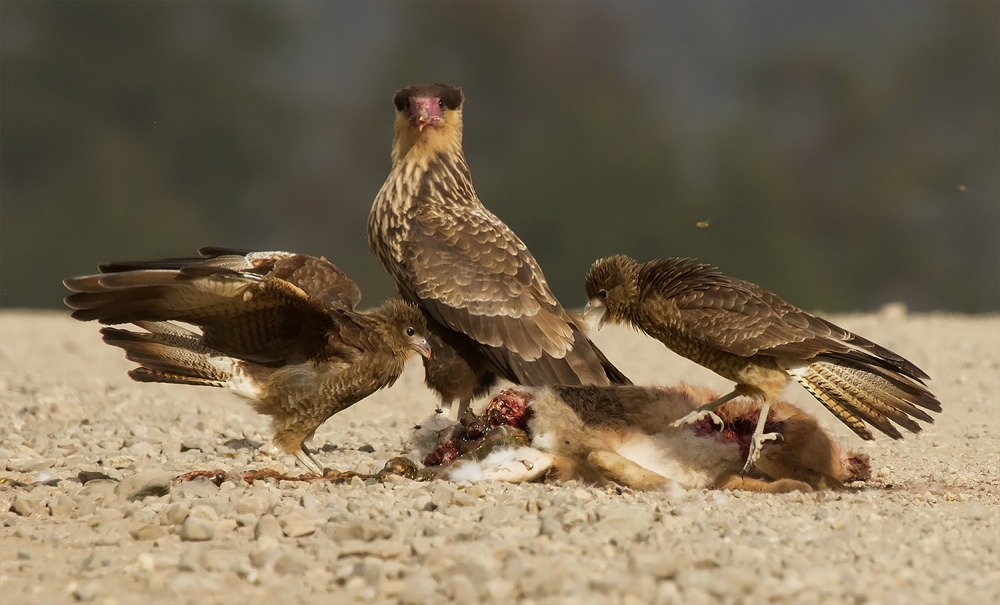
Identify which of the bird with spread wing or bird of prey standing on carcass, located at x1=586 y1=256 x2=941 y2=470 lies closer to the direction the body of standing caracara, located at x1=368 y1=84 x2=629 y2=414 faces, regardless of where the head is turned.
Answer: the bird with spread wing

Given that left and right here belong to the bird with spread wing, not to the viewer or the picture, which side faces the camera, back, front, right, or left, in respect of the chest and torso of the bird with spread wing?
right

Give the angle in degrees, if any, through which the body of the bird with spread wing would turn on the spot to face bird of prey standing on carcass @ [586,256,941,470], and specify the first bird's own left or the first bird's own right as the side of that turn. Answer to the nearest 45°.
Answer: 0° — it already faces it

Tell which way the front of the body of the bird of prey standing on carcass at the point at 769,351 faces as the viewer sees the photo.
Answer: to the viewer's left

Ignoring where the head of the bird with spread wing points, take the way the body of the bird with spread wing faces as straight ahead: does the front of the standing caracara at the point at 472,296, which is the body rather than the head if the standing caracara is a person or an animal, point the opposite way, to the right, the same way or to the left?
the opposite way

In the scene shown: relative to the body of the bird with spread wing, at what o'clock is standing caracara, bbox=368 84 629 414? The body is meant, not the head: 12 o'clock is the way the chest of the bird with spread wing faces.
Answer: The standing caracara is roughly at 11 o'clock from the bird with spread wing.

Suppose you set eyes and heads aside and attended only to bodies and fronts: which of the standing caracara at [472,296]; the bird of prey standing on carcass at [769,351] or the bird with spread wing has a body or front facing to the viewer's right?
the bird with spread wing

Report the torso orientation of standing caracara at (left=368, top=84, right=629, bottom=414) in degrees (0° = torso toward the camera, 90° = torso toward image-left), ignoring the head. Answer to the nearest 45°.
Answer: approximately 90°

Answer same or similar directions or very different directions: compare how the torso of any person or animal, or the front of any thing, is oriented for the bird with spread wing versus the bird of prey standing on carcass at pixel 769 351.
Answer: very different directions
